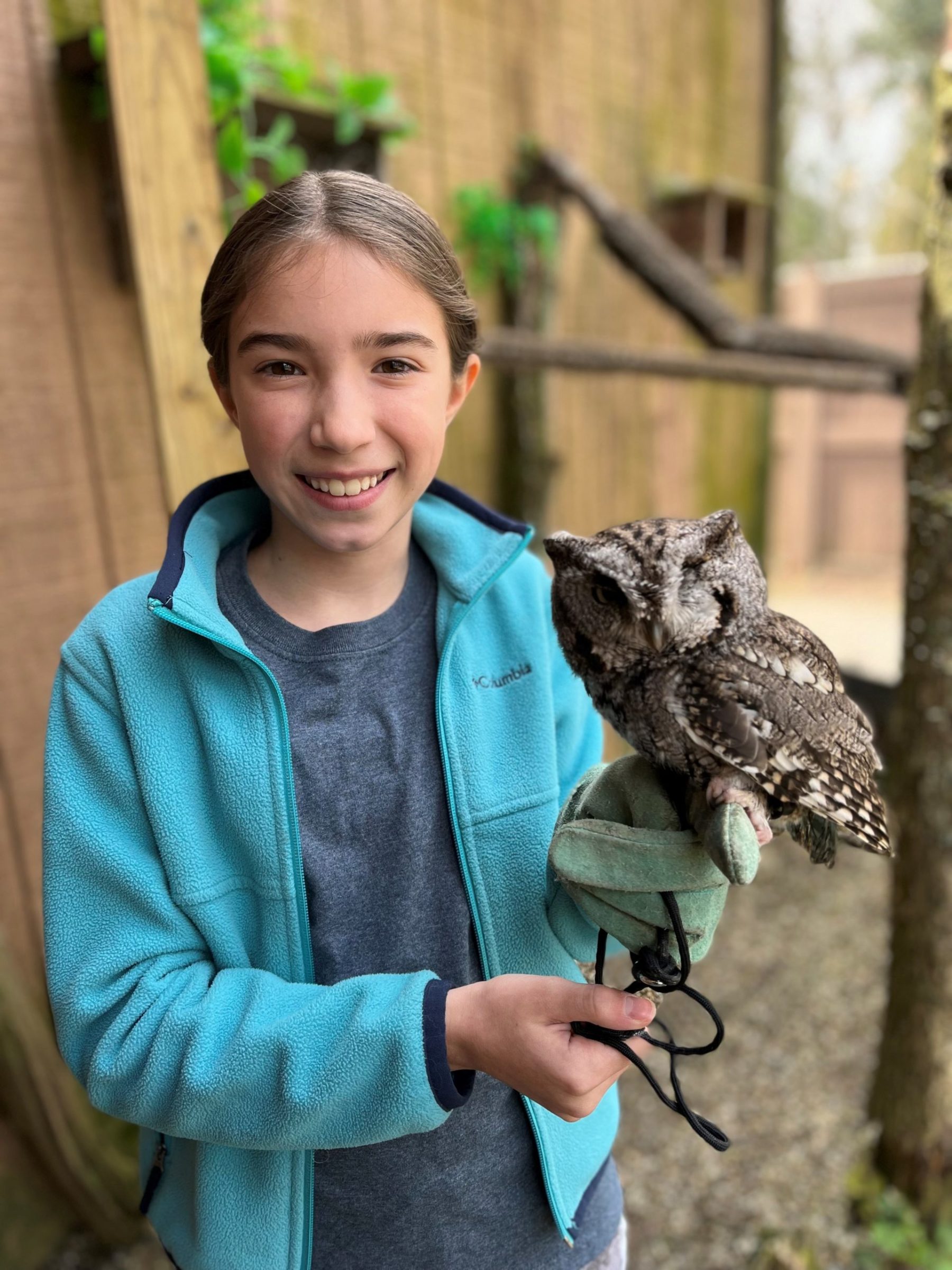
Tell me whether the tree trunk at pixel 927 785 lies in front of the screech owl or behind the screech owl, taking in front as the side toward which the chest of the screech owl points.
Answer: behind

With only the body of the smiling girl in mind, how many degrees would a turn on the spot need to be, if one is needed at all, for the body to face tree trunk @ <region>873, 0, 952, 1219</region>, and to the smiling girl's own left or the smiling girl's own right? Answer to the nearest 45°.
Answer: approximately 135° to the smiling girl's own left

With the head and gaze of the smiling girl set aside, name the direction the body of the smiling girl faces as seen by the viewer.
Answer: toward the camera

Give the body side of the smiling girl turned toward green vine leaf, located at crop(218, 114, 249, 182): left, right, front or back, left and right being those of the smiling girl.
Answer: back

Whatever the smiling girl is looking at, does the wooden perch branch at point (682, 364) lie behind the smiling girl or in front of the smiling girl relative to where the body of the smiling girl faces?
behind

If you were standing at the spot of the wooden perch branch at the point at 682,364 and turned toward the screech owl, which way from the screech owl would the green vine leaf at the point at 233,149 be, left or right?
right

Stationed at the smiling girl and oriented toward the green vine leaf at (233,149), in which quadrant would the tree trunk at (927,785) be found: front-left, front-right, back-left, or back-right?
front-right

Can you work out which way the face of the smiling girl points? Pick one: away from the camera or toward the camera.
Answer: toward the camera

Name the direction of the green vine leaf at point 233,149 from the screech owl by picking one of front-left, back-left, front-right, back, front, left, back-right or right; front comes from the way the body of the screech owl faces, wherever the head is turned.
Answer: right

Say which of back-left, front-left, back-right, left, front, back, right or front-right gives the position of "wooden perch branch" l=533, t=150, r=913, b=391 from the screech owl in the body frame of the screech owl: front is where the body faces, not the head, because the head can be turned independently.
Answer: back-right

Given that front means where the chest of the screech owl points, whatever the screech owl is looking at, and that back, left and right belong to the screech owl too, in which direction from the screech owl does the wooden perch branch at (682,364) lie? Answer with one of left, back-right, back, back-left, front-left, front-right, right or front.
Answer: back-right

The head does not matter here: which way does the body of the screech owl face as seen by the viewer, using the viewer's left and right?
facing the viewer and to the left of the viewer

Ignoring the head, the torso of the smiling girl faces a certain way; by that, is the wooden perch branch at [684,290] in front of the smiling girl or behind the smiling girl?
behind
